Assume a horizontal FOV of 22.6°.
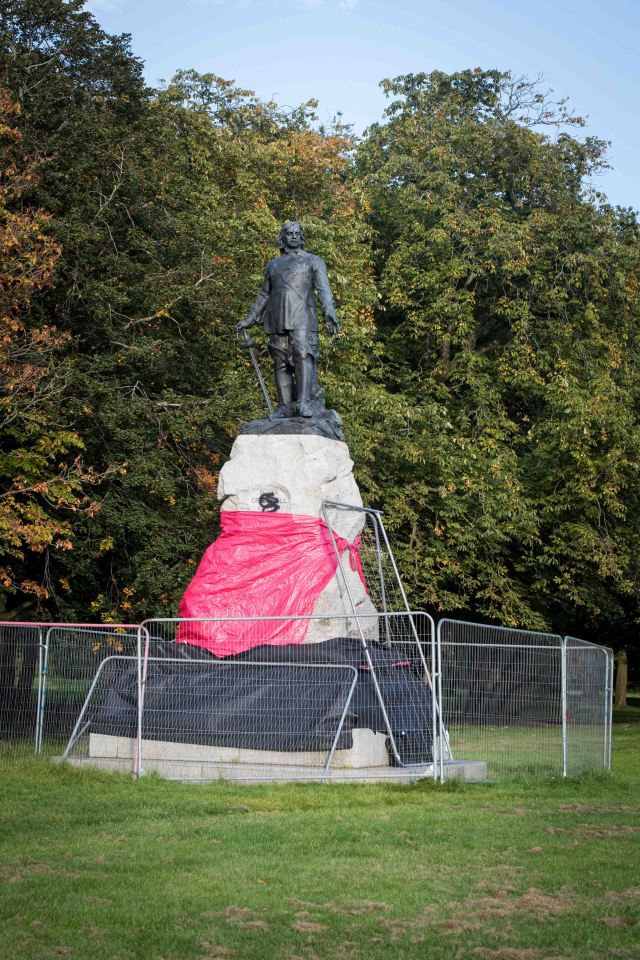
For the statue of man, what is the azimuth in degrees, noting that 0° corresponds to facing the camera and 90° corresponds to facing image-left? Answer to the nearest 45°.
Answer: approximately 0°
